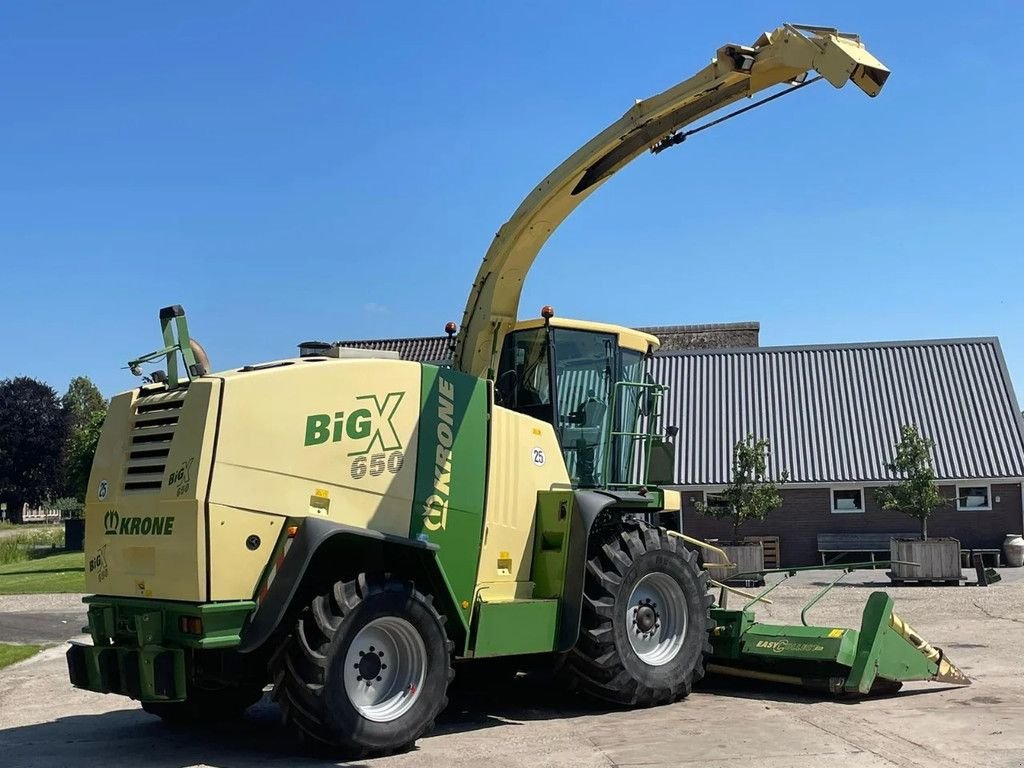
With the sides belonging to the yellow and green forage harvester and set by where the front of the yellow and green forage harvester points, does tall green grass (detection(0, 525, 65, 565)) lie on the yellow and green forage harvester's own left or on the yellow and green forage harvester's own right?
on the yellow and green forage harvester's own left

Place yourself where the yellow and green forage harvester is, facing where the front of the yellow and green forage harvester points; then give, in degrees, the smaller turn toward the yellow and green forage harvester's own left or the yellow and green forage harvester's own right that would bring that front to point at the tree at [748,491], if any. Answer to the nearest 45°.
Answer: approximately 45° to the yellow and green forage harvester's own left

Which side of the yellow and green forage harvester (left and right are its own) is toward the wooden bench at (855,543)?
front

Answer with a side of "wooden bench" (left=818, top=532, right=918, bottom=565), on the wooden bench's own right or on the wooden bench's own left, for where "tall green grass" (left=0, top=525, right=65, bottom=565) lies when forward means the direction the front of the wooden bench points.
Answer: on the wooden bench's own right

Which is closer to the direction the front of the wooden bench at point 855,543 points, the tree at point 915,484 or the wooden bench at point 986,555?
the tree

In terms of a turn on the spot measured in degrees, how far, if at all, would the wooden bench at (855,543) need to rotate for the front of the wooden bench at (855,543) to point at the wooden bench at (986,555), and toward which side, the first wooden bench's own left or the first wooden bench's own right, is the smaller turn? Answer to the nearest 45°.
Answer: approximately 90° to the first wooden bench's own left

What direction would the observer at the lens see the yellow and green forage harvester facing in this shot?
facing away from the viewer and to the right of the viewer

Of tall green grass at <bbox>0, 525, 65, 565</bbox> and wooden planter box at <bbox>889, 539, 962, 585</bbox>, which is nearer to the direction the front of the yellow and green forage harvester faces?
the wooden planter box

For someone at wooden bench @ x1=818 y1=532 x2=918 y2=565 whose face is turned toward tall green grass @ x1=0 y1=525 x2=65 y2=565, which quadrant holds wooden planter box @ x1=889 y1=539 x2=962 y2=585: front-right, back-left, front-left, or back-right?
back-left

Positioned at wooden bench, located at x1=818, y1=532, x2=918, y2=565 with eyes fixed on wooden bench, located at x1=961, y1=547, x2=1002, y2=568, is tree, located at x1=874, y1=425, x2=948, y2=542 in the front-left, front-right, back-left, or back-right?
front-right

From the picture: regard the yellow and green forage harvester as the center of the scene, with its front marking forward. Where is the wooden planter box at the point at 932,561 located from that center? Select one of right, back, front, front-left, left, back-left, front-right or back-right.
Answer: front

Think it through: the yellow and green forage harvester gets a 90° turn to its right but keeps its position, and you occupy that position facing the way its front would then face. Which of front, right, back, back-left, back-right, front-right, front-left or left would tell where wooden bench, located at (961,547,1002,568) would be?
left

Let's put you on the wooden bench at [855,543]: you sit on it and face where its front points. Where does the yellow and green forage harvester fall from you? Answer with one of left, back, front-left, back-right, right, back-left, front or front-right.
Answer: front

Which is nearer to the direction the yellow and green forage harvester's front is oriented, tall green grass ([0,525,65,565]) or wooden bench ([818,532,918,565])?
the wooden bench

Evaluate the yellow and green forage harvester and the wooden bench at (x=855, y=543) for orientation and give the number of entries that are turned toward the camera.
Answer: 1

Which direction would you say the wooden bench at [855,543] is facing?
toward the camera
